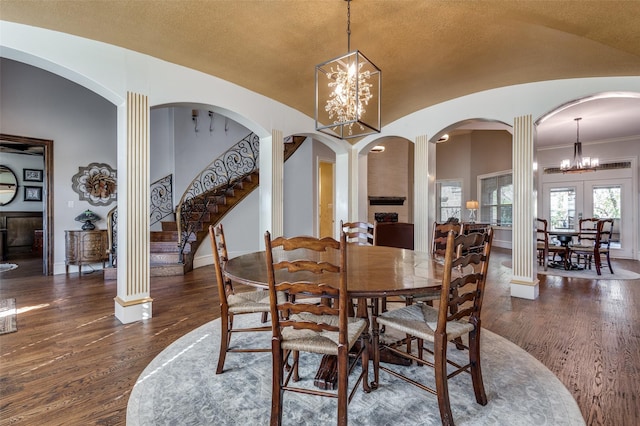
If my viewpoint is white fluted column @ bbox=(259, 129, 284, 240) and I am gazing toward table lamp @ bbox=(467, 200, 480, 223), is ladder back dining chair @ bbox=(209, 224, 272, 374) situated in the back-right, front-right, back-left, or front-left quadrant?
back-right

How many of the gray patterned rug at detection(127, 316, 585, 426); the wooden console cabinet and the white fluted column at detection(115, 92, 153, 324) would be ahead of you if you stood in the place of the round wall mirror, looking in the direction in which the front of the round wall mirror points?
3

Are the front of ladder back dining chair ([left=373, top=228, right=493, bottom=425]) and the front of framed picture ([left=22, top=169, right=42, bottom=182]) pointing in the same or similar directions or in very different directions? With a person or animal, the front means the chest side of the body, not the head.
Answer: very different directions

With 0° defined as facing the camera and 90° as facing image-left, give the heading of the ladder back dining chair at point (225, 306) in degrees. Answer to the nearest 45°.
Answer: approximately 270°

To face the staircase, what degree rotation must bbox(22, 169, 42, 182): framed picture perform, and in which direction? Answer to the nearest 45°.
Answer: approximately 45° to its left

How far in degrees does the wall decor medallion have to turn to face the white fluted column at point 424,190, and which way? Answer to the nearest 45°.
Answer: approximately 45° to its left

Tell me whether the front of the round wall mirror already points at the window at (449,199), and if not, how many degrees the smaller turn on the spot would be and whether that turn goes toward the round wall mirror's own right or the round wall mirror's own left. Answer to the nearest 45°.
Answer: approximately 45° to the round wall mirror's own left

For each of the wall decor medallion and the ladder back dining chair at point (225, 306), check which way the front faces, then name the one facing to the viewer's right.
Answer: the ladder back dining chair

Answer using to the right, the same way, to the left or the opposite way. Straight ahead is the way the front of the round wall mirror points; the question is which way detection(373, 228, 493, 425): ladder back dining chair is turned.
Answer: the opposite way

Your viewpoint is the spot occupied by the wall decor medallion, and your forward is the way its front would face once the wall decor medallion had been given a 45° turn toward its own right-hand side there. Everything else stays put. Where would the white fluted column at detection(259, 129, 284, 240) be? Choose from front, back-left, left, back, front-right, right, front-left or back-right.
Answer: left

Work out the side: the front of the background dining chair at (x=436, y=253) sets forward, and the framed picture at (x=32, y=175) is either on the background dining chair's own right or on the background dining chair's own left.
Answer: on the background dining chair's own right

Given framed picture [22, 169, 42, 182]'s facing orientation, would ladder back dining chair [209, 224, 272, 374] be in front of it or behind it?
in front

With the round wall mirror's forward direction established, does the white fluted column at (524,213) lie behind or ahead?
ahead

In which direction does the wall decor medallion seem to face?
toward the camera

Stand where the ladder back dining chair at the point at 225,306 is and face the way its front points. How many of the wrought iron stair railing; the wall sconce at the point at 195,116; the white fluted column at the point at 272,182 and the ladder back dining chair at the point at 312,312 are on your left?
3

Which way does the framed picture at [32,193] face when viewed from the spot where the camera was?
facing the viewer

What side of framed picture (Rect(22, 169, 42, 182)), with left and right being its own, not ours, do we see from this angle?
front

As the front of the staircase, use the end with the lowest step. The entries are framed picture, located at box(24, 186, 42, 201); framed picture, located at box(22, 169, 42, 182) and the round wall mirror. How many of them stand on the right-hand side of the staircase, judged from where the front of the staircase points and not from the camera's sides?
3

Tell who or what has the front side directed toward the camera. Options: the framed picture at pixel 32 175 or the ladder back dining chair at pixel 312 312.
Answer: the framed picture

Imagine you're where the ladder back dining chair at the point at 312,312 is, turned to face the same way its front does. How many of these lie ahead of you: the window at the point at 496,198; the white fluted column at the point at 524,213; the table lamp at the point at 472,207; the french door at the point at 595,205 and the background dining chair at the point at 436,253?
5

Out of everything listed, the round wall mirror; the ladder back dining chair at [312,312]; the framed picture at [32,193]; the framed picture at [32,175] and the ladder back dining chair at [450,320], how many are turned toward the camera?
3
